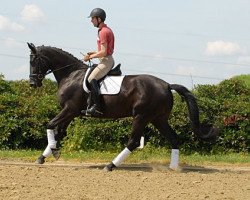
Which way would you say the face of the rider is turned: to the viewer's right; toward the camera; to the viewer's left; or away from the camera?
to the viewer's left

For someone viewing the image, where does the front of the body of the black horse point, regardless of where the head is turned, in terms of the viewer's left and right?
facing to the left of the viewer

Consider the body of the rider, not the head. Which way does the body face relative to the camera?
to the viewer's left

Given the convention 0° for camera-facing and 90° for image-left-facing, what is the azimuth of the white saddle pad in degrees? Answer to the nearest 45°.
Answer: approximately 90°
